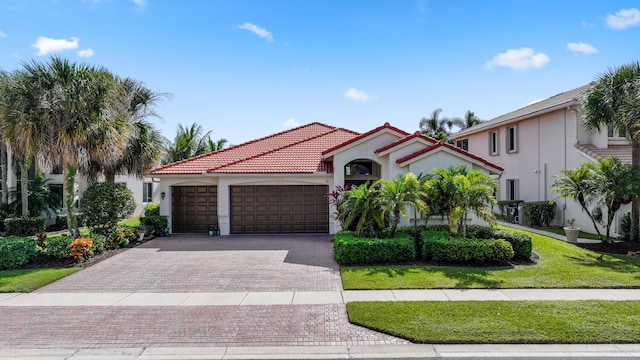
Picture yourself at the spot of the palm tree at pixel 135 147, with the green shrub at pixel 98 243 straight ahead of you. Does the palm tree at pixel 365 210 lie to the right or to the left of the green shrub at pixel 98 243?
left

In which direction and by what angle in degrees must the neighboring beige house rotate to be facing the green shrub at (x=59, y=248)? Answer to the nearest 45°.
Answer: approximately 90° to its right

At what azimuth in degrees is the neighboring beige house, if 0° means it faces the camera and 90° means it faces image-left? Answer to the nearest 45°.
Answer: approximately 315°

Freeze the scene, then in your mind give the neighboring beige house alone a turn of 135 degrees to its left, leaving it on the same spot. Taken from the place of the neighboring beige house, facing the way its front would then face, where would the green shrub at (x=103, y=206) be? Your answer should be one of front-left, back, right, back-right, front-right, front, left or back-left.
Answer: back-left

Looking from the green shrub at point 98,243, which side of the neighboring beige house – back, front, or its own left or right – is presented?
right

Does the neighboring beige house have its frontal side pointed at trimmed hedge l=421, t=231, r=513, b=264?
no

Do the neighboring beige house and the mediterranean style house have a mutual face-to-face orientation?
no

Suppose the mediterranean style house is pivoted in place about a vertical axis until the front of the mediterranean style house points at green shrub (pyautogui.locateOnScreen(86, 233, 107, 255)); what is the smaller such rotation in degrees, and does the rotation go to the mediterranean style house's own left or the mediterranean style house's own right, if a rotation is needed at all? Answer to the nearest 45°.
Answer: approximately 45° to the mediterranean style house's own right

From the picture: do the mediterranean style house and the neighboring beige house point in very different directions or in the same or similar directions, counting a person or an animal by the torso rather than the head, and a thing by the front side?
same or similar directions

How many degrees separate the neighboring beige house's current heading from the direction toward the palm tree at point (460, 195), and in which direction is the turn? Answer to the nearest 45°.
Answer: approximately 45° to its right

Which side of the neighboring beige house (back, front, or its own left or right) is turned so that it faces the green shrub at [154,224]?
right

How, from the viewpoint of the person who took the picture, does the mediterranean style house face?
facing the viewer

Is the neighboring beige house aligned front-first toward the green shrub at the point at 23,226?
no

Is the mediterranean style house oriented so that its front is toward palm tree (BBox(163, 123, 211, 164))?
no

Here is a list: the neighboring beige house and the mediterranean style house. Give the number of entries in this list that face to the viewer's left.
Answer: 0
